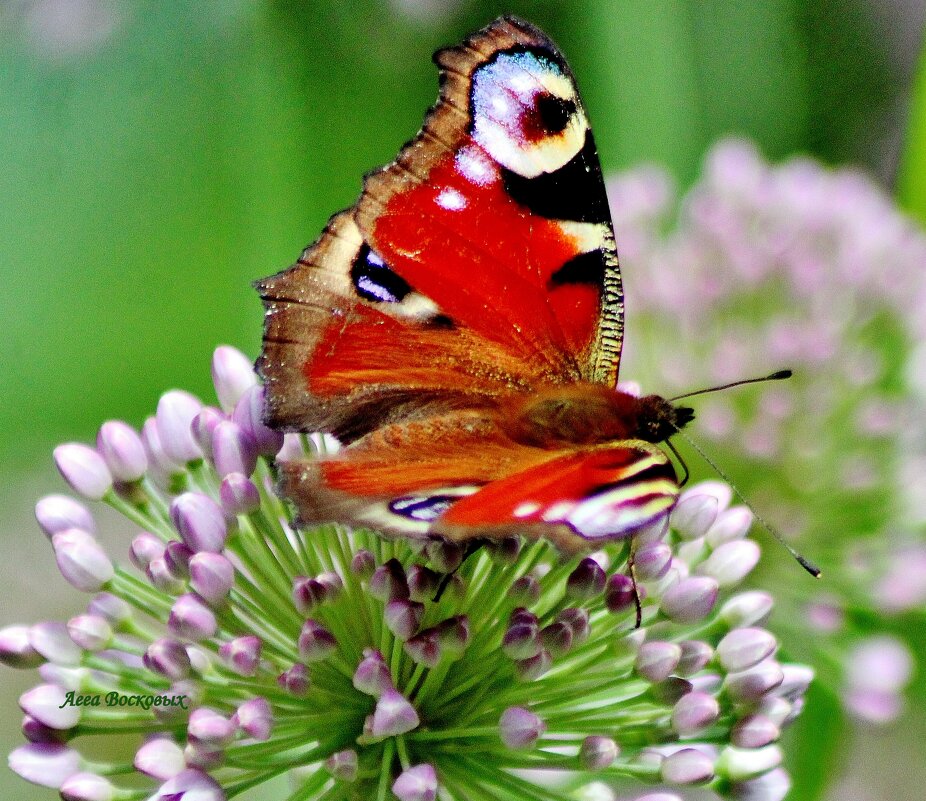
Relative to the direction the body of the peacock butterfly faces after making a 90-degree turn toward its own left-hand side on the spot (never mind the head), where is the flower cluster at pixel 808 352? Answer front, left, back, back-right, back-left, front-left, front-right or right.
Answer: front-right

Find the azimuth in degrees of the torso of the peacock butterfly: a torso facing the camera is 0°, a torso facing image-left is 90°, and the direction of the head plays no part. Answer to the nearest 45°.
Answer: approximately 270°
